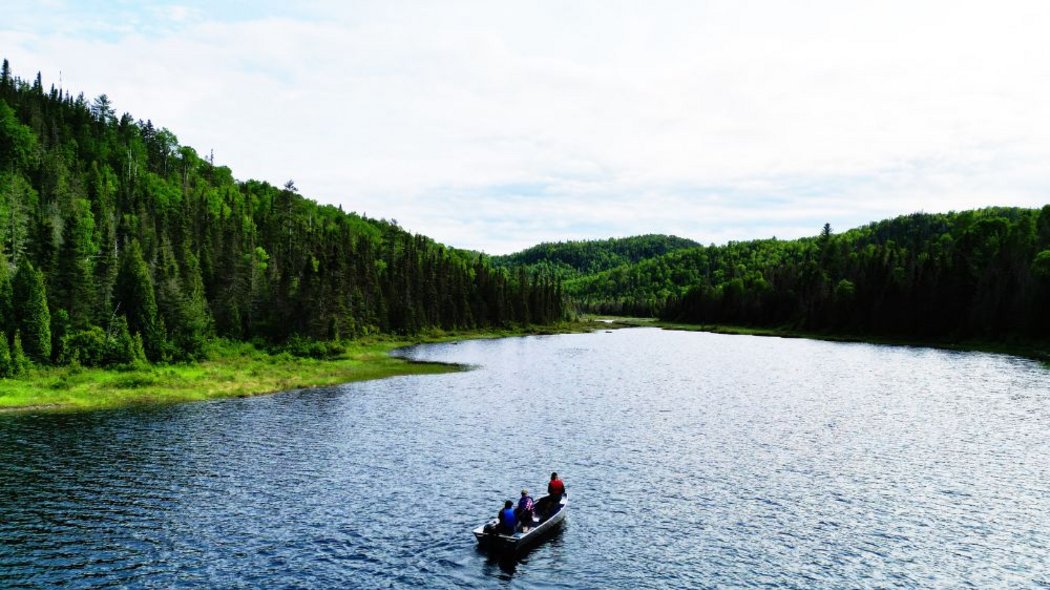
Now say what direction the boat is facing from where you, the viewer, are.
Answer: facing away from the viewer and to the right of the viewer
